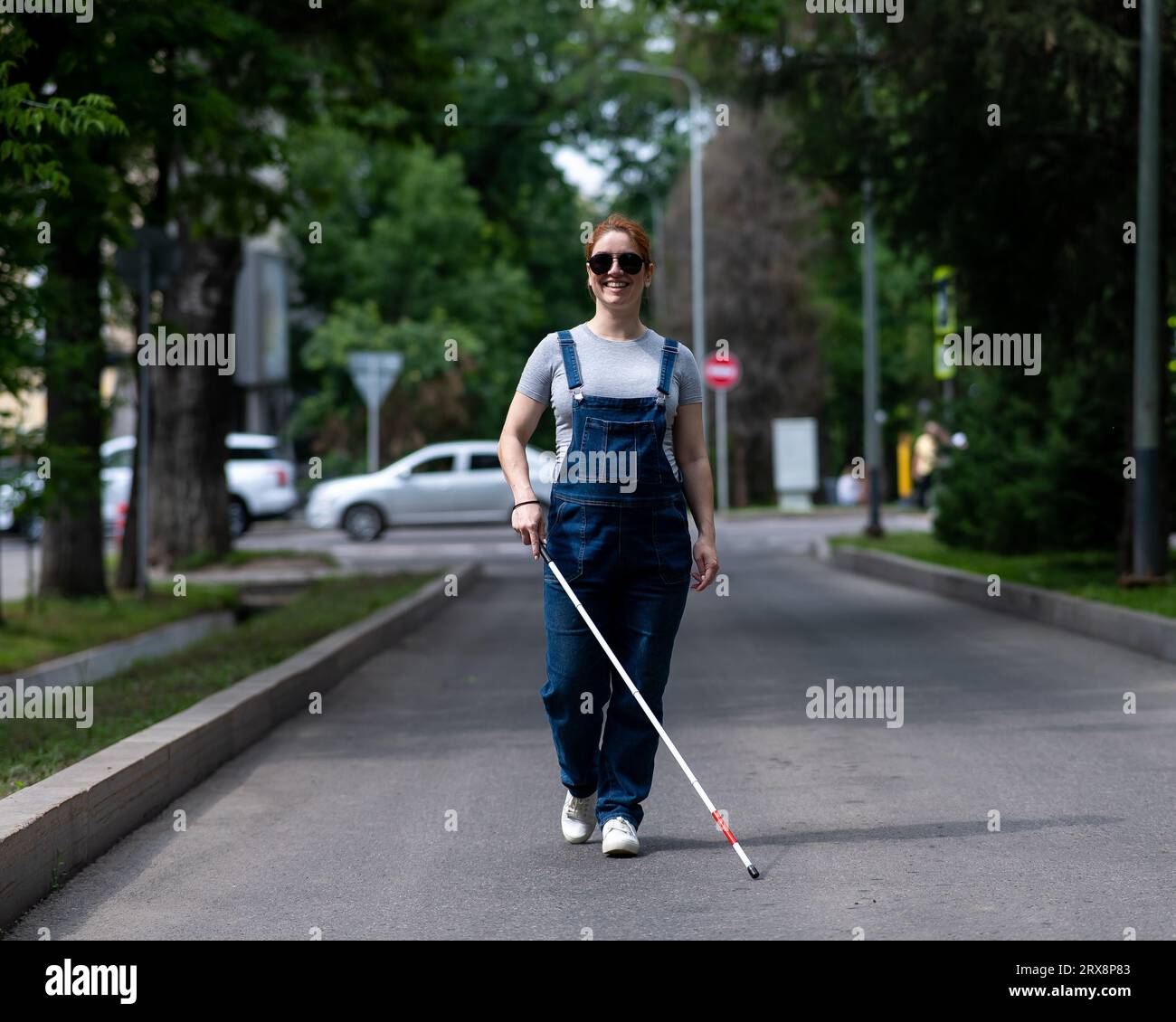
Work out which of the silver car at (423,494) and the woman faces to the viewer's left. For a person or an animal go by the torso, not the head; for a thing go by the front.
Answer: the silver car

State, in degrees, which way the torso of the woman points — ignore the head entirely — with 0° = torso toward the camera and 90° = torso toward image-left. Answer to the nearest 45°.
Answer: approximately 0°

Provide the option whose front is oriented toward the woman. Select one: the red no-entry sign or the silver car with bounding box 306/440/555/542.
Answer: the red no-entry sign

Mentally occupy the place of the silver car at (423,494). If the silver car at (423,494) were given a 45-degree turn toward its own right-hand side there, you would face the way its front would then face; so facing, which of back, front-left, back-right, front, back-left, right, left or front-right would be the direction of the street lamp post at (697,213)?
right

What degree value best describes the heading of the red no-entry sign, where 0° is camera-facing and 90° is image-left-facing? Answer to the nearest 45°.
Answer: approximately 0°

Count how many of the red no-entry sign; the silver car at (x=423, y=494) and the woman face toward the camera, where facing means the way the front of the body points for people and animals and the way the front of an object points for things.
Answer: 2

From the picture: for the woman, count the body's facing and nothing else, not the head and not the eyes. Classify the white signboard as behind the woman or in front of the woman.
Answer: behind

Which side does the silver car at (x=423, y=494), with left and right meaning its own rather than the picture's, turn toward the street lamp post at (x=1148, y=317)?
left

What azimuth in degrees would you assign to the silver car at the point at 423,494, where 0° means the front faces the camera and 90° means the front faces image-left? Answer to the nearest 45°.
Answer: approximately 90°

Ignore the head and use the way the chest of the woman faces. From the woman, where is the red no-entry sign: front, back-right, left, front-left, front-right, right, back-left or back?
back

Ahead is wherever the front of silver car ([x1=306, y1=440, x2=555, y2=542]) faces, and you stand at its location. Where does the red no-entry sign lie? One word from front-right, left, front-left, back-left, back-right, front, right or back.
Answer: back-right

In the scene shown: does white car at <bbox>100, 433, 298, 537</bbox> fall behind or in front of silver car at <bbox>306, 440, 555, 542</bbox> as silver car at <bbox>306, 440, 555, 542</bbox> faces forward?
in front

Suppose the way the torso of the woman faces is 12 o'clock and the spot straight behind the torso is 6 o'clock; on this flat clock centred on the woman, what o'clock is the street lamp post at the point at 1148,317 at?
The street lamp post is roughly at 7 o'clock from the woman.
